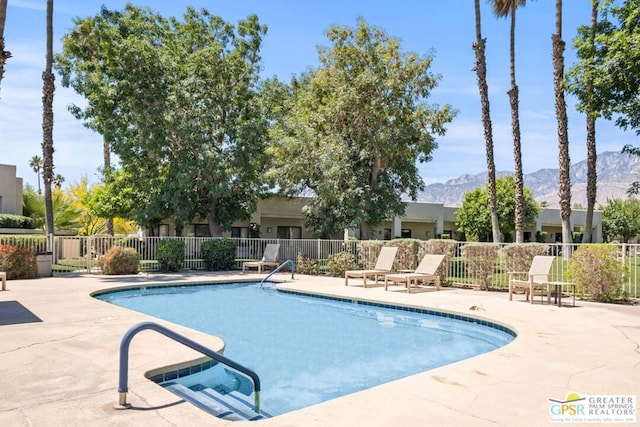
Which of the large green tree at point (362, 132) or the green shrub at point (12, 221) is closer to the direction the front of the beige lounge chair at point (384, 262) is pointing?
the green shrub

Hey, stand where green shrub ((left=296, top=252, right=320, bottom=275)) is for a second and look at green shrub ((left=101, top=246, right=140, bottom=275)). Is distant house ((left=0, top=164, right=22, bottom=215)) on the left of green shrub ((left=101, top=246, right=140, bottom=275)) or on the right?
right

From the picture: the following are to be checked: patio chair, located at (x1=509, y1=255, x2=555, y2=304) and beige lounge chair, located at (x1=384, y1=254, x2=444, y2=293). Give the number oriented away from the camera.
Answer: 0

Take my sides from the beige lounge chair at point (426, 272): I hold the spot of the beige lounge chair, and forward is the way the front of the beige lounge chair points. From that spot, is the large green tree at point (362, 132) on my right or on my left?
on my right

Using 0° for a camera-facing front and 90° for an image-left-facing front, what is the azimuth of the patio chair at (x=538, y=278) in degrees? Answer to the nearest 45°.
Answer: approximately 45°

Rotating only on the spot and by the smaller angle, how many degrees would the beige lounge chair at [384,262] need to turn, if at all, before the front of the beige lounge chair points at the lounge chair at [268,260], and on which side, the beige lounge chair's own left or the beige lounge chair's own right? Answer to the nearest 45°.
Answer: approximately 90° to the beige lounge chair's own right

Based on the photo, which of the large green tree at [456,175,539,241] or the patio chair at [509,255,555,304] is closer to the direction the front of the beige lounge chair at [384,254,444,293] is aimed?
the patio chair

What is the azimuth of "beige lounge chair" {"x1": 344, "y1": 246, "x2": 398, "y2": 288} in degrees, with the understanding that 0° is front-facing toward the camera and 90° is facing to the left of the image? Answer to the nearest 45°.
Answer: approximately 45°

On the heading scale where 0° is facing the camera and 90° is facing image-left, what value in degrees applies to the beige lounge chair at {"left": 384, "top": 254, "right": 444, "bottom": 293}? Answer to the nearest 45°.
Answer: approximately 45°

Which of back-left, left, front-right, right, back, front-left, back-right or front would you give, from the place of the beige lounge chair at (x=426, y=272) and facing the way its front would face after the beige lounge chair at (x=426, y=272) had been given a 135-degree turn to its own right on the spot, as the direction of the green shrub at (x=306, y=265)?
front-left

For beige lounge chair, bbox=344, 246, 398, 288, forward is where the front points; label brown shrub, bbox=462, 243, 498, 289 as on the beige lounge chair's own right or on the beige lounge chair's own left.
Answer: on the beige lounge chair's own left

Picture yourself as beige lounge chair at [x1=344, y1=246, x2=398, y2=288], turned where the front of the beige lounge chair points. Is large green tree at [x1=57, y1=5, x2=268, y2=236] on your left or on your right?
on your right

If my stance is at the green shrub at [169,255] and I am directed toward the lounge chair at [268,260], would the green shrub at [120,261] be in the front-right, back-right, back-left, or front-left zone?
back-right

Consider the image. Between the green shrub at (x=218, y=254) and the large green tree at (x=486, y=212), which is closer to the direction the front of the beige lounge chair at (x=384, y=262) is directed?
the green shrub
